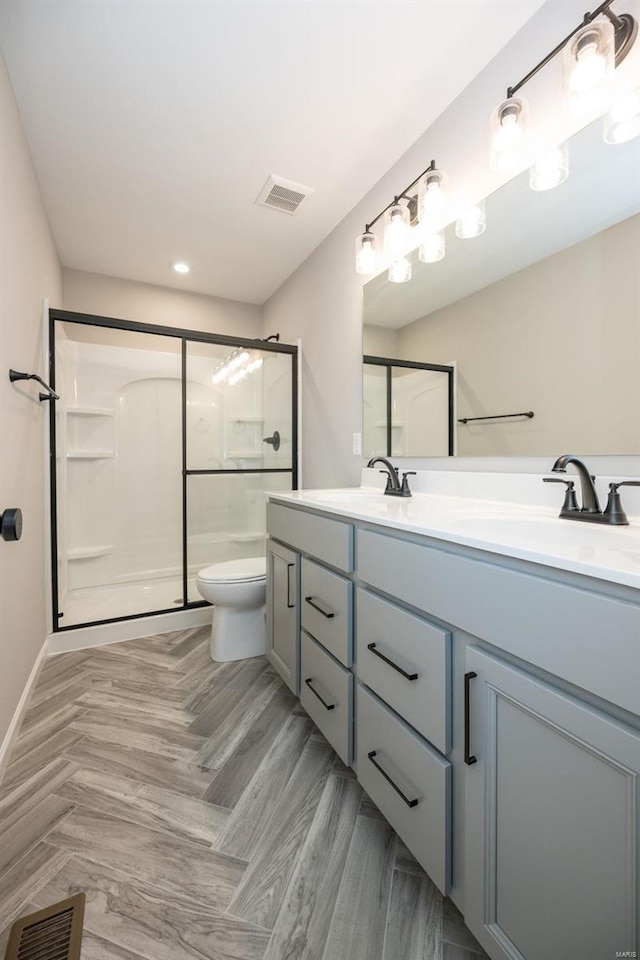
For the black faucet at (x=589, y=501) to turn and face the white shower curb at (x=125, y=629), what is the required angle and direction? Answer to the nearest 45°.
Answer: approximately 45° to its right

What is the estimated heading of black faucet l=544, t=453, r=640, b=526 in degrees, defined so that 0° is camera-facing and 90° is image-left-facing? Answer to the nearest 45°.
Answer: approximately 45°

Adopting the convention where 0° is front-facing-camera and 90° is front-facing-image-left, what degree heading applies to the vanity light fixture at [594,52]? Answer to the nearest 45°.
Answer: approximately 45°

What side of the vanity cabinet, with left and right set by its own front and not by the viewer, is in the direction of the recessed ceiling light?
right

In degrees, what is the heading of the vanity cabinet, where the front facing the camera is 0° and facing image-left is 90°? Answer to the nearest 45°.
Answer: approximately 45°
